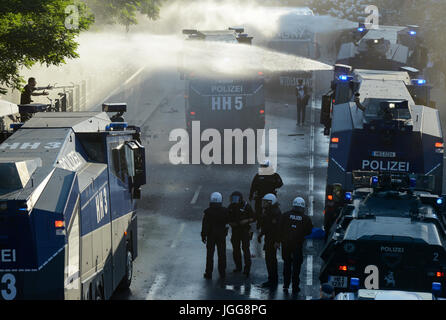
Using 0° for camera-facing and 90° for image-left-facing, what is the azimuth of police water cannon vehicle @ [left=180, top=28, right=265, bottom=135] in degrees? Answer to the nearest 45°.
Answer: approximately 180°

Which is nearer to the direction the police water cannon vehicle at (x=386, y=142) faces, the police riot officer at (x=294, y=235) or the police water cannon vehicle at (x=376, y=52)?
the police water cannon vehicle

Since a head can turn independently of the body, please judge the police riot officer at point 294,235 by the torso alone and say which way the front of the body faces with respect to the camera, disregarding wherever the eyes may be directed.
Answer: away from the camera

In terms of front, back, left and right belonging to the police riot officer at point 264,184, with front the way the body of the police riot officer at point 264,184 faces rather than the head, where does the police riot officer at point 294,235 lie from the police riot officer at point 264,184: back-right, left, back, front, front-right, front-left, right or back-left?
back

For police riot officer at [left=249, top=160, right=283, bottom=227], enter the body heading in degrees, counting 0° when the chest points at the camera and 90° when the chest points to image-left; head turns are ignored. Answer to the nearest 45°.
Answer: approximately 180°

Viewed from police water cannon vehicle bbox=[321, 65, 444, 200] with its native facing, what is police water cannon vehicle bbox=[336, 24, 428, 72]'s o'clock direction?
police water cannon vehicle bbox=[336, 24, 428, 72] is roughly at 12 o'clock from police water cannon vehicle bbox=[321, 65, 444, 200].

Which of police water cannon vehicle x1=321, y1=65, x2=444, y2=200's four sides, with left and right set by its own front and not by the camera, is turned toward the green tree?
left

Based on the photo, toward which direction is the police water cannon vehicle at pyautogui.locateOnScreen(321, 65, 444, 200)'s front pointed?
away from the camera

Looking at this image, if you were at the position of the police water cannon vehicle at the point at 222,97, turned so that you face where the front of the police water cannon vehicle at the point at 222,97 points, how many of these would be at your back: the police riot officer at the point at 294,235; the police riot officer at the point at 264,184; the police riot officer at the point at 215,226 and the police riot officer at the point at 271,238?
4

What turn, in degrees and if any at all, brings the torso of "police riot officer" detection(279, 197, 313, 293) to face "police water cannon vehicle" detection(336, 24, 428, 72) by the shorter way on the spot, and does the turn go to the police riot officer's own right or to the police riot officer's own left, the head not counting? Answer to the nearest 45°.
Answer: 0° — they already face it

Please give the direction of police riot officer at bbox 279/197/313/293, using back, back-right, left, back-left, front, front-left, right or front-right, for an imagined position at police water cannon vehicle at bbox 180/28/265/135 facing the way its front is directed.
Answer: back

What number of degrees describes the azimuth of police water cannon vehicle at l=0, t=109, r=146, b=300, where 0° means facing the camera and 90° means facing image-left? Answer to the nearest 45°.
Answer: approximately 225°

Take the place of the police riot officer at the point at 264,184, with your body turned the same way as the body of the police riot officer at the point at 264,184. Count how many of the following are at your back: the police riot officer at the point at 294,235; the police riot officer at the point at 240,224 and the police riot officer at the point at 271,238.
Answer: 3
